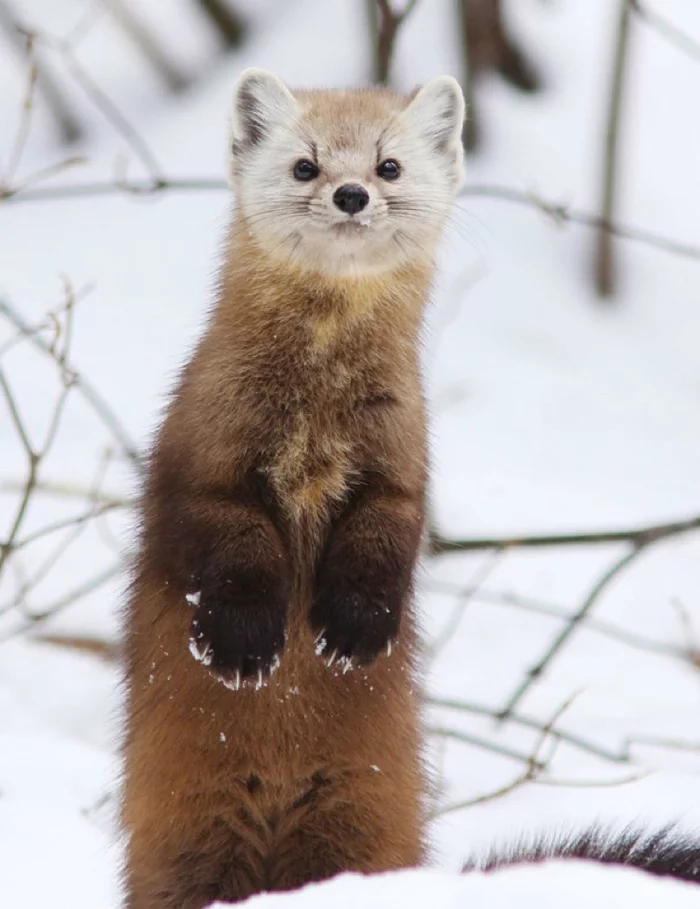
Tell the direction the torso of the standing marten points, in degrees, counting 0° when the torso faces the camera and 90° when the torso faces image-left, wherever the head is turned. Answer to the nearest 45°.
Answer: approximately 0°

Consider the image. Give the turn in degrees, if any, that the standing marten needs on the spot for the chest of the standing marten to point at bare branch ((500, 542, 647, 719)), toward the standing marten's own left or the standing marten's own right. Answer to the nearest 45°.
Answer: approximately 135° to the standing marten's own left
